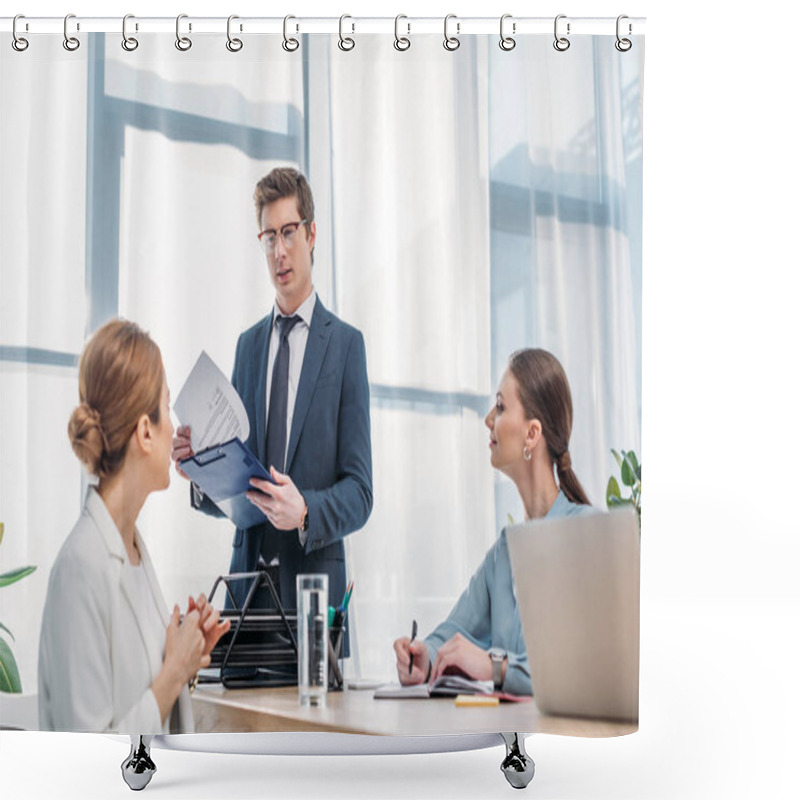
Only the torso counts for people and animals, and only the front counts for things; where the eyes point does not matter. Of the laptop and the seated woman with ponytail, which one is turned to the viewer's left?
the seated woman with ponytail

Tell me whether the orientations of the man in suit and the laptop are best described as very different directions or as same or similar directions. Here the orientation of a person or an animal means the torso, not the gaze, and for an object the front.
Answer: very different directions

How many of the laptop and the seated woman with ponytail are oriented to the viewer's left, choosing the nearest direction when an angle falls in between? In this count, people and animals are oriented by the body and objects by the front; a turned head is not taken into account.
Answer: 1

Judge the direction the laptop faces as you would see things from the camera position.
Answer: facing away from the viewer and to the right of the viewer

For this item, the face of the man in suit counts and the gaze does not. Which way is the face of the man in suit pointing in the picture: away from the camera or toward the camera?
toward the camera
